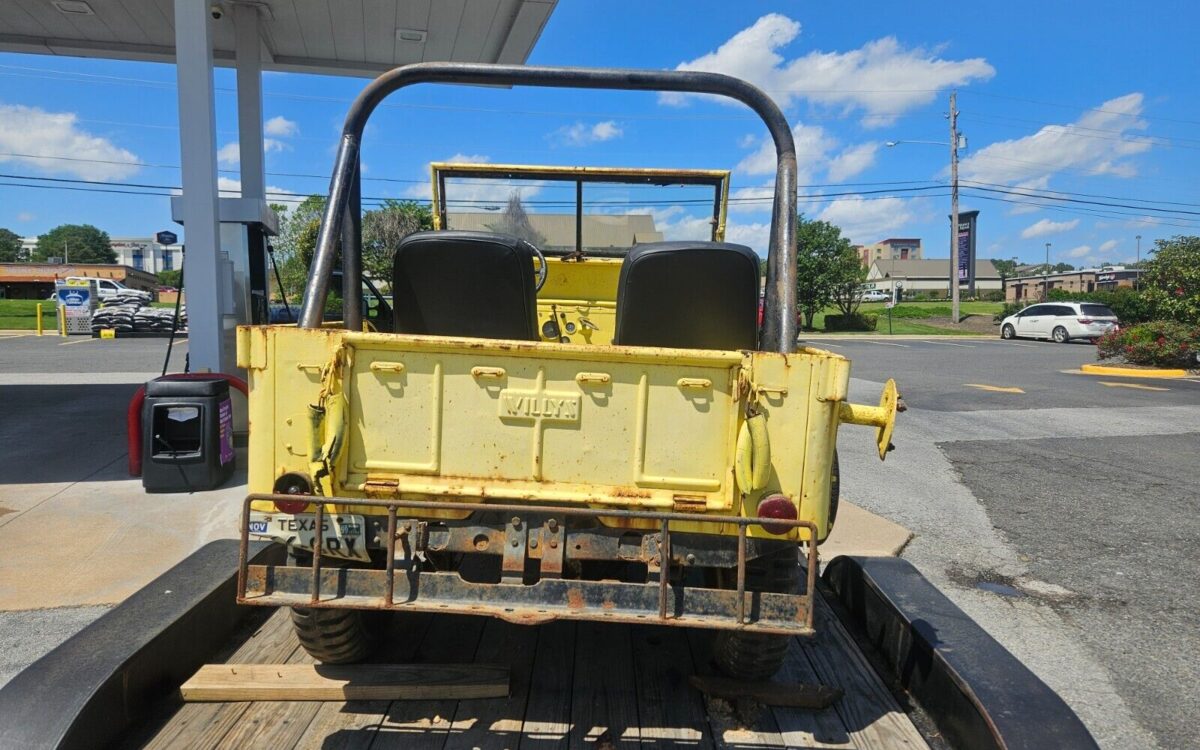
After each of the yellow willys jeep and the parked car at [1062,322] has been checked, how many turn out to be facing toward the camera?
0

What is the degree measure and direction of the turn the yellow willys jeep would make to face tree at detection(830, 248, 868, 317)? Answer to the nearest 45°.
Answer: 0° — it already faces it

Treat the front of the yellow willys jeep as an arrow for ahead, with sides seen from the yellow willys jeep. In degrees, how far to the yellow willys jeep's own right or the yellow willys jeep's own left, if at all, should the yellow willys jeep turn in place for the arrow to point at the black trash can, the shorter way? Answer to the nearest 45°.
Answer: approximately 45° to the yellow willys jeep's own left

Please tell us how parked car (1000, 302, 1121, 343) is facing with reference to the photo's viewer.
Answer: facing away from the viewer and to the left of the viewer

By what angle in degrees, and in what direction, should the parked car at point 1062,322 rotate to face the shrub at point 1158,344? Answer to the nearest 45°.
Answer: approximately 135° to its left

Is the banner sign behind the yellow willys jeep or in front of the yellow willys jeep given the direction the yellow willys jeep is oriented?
in front

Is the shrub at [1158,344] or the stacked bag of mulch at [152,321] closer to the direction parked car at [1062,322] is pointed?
the stacked bag of mulch

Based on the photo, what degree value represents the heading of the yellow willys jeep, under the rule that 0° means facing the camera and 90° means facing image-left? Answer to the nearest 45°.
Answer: approximately 180°
